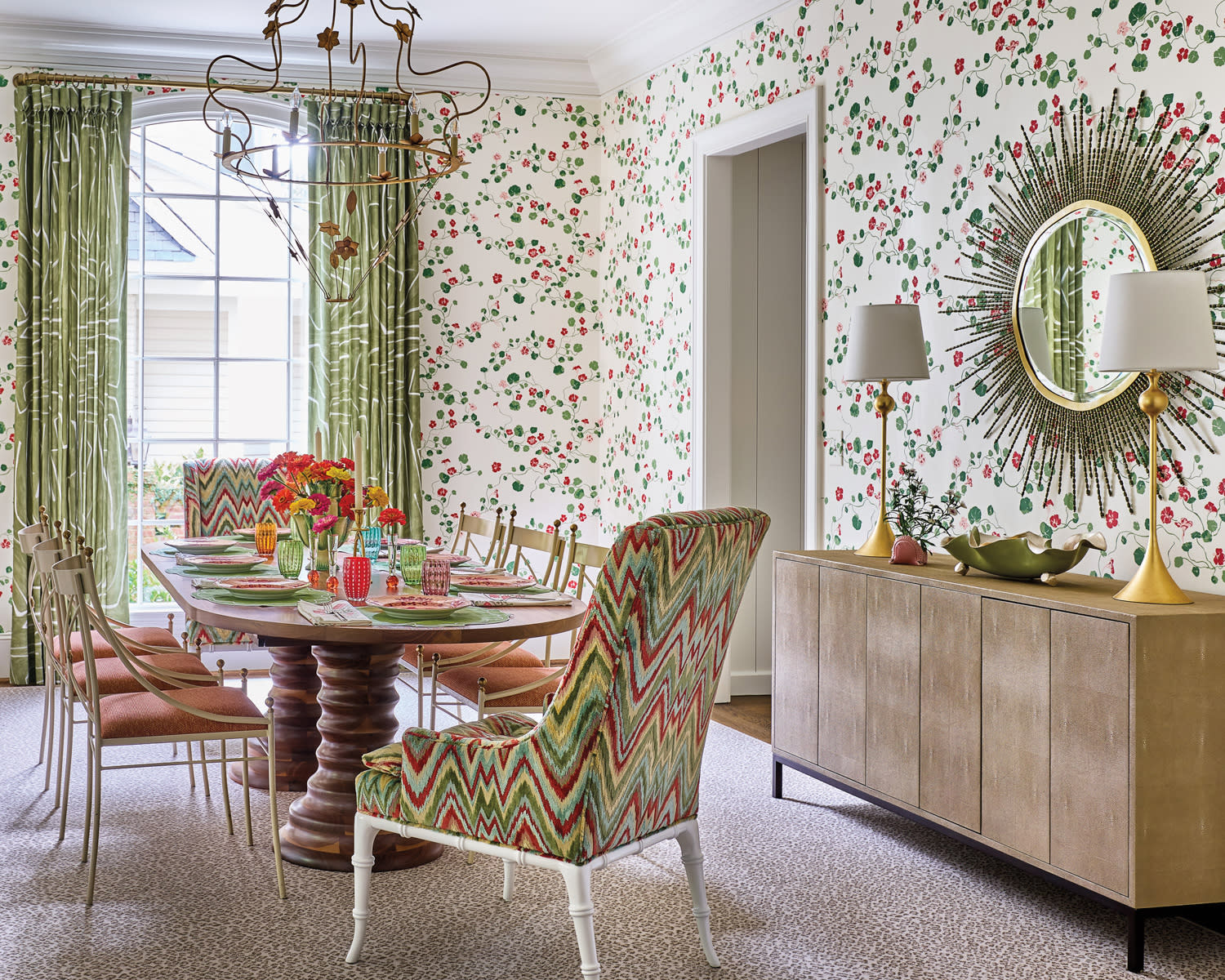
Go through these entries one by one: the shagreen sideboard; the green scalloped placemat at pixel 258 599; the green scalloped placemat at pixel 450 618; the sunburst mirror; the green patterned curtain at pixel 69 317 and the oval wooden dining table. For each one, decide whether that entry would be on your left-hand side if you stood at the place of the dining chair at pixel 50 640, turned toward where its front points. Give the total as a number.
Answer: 1

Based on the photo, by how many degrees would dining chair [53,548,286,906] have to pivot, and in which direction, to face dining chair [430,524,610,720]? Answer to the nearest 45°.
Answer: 0° — it already faces it

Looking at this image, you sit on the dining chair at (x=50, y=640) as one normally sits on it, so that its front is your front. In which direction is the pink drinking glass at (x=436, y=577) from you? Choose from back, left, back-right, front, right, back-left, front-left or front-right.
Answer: front-right

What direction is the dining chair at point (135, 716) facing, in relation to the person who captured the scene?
facing to the right of the viewer

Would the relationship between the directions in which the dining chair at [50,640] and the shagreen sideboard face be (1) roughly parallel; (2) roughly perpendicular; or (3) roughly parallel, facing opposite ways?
roughly parallel, facing opposite ways

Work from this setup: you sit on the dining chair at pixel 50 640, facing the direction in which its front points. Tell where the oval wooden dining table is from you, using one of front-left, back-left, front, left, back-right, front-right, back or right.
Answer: front-right

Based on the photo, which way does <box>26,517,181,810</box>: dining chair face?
to the viewer's right

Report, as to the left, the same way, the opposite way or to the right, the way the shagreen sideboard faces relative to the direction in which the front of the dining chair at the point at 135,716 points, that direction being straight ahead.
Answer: the opposite way

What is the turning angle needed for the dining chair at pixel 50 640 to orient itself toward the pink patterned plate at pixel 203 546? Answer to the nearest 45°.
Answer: approximately 45° to its left

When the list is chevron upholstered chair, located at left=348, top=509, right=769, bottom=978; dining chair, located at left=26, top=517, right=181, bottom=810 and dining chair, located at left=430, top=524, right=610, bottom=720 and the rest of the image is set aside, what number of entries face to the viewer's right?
1

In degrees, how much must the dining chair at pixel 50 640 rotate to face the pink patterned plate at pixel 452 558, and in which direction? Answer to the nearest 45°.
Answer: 0° — it already faces it

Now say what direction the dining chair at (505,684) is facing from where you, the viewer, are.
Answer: facing the viewer and to the left of the viewer

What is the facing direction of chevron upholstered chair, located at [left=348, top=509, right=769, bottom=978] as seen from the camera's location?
facing away from the viewer and to the left of the viewer
